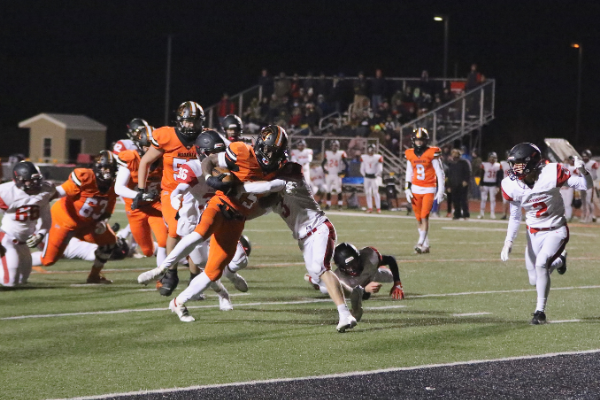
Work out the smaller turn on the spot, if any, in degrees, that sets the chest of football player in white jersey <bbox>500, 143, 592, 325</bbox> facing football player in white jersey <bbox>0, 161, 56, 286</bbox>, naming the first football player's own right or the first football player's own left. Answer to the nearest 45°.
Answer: approximately 45° to the first football player's own right

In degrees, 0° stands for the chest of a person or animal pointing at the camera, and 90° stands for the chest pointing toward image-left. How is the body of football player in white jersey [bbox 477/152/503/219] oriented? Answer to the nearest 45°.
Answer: approximately 0°

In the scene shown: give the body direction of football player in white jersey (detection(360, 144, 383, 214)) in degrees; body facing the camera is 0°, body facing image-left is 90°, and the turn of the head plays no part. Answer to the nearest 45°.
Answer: approximately 0°

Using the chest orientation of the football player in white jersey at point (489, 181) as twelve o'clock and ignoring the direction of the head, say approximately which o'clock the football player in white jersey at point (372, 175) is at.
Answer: the football player in white jersey at point (372, 175) is roughly at 3 o'clock from the football player in white jersey at point (489, 181).

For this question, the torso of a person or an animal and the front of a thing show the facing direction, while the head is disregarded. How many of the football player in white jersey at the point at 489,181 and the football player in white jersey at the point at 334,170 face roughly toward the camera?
2
